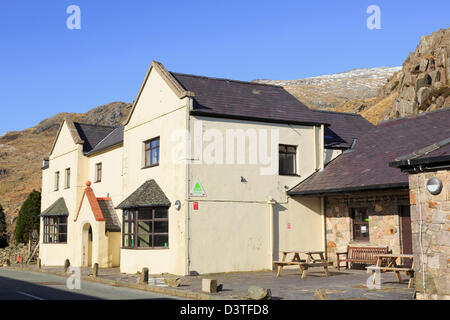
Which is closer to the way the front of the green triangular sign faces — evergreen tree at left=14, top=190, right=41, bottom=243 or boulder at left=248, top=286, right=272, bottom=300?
the boulder

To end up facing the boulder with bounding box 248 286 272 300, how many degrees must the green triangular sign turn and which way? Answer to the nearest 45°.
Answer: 0° — it already faces it

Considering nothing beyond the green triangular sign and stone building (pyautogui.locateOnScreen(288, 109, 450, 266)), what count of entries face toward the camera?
2
